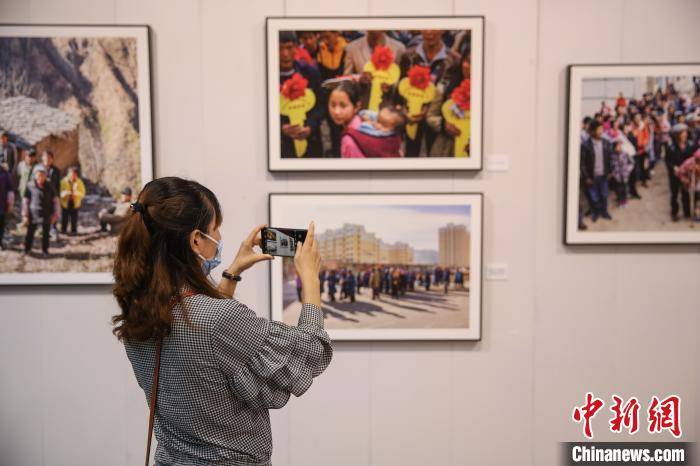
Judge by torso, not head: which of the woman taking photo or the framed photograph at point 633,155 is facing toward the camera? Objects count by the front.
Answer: the framed photograph

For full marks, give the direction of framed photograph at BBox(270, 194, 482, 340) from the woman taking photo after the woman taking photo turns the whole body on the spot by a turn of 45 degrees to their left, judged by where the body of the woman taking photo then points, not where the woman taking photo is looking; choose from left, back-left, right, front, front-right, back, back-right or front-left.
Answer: front-right

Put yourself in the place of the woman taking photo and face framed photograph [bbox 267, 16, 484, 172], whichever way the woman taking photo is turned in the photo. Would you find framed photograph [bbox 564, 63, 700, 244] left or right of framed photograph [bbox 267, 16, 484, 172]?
right

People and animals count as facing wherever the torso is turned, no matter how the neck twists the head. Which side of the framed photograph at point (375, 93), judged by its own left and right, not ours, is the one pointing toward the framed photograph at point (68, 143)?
right

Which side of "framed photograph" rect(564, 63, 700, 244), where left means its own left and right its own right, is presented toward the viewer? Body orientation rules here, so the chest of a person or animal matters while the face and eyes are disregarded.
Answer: front

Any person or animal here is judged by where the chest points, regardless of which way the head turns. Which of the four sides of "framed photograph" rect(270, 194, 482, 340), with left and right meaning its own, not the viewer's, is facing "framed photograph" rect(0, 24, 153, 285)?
right

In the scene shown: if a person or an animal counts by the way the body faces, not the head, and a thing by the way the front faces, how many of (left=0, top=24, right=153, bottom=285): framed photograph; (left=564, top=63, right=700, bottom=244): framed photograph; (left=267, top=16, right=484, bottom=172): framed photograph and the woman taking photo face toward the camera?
3

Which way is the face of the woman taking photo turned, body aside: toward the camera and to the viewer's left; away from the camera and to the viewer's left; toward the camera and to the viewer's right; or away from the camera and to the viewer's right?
away from the camera and to the viewer's right

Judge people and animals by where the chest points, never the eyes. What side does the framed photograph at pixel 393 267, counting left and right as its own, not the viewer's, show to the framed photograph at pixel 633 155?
left

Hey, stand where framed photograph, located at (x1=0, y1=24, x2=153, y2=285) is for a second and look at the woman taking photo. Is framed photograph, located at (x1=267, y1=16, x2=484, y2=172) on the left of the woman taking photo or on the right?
left

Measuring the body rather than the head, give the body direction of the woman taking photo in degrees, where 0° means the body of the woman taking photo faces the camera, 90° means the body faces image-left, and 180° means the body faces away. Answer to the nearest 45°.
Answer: approximately 225°

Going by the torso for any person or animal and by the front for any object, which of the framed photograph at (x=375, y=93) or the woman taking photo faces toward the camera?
the framed photograph

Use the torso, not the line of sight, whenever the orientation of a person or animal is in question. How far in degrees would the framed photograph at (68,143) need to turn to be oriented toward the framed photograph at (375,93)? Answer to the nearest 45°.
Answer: approximately 45° to its left
